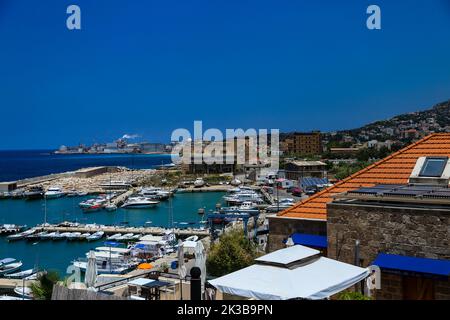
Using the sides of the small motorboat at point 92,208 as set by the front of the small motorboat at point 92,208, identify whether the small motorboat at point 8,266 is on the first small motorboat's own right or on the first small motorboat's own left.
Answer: on the first small motorboat's own left

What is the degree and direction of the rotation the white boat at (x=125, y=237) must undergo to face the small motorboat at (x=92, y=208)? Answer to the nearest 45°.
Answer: approximately 90° to its right

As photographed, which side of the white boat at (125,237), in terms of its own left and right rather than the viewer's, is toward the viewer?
left
